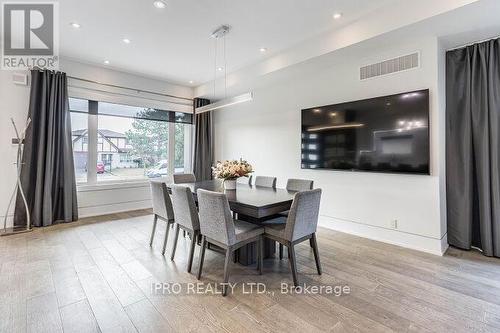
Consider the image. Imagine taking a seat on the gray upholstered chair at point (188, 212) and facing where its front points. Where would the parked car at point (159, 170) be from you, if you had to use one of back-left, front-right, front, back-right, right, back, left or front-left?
front-left

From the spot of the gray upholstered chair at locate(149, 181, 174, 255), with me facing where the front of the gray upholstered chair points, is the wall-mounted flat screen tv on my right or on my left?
on my right

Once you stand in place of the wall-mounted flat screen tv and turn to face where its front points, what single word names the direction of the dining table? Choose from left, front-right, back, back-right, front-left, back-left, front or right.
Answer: front

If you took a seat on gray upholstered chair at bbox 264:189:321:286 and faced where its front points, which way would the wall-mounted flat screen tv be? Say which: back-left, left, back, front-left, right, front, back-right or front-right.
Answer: right

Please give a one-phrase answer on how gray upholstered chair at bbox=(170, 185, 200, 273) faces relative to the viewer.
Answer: facing away from the viewer and to the right of the viewer

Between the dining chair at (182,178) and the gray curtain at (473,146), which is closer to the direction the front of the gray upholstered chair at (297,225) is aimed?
the dining chair

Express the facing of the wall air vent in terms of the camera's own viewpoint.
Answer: facing the viewer and to the left of the viewer

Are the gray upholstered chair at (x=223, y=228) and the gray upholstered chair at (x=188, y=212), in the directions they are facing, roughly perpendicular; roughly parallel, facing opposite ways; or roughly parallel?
roughly parallel

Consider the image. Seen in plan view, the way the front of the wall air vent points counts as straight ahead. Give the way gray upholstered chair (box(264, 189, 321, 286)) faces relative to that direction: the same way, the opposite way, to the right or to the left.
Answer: to the right

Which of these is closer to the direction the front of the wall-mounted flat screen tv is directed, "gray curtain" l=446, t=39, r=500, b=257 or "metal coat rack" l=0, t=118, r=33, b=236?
the metal coat rack

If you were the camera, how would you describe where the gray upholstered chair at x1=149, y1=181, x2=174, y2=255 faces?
facing away from the viewer and to the right of the viewer

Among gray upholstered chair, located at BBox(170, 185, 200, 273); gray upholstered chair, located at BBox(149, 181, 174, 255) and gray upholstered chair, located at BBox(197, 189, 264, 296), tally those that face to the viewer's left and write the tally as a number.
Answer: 0

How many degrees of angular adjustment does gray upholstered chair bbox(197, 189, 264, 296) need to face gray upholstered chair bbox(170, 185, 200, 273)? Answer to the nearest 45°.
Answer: approximately 90° to its left

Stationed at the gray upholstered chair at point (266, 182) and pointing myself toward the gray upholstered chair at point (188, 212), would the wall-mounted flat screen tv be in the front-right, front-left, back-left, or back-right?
back-left

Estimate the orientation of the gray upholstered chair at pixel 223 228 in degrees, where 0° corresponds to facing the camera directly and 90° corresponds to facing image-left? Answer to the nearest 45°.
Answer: approximately 225°

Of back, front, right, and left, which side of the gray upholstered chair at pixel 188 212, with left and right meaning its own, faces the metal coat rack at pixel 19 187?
left

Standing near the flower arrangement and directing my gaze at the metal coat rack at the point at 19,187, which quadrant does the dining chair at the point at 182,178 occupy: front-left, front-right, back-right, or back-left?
front-right

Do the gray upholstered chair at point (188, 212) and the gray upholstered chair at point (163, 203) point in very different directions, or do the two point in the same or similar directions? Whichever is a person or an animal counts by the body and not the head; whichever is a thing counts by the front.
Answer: same or similar directions
